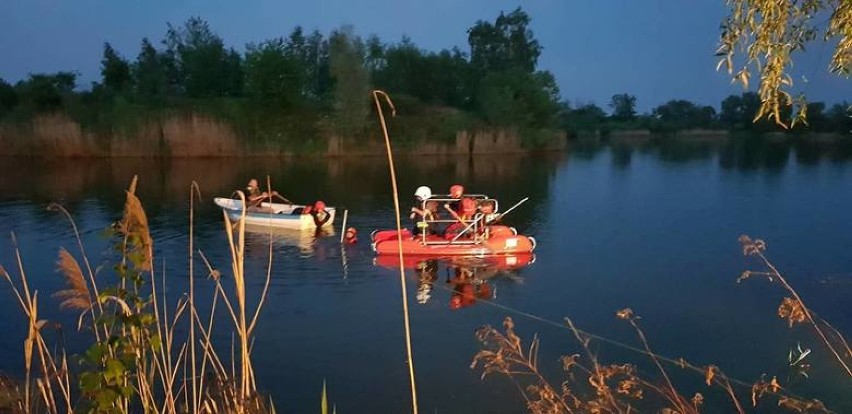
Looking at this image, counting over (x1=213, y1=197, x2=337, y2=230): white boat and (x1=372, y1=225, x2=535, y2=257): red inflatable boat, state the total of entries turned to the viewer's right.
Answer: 1

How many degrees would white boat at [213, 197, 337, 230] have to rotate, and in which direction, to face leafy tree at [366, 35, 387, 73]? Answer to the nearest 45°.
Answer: approximately 90° to its right

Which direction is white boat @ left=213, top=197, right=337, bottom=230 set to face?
to the viewer's left

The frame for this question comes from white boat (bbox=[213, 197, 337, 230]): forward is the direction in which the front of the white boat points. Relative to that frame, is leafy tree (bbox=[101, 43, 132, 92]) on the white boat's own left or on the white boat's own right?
on the white boat's own right

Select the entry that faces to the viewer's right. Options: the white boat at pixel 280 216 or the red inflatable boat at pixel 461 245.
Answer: the red inflatable boat

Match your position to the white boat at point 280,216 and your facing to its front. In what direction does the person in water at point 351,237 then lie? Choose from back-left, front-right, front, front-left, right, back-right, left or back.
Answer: back-left

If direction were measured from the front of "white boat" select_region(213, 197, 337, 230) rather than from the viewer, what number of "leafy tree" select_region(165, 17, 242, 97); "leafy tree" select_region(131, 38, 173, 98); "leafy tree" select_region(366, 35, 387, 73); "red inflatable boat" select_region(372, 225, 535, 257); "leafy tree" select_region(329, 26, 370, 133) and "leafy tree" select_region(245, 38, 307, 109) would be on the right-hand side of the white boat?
5

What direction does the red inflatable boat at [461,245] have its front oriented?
to the viewer's right

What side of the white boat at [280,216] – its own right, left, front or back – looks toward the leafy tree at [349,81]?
right

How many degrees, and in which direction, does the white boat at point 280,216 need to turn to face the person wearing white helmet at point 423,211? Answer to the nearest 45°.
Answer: approximately 135° to its left
